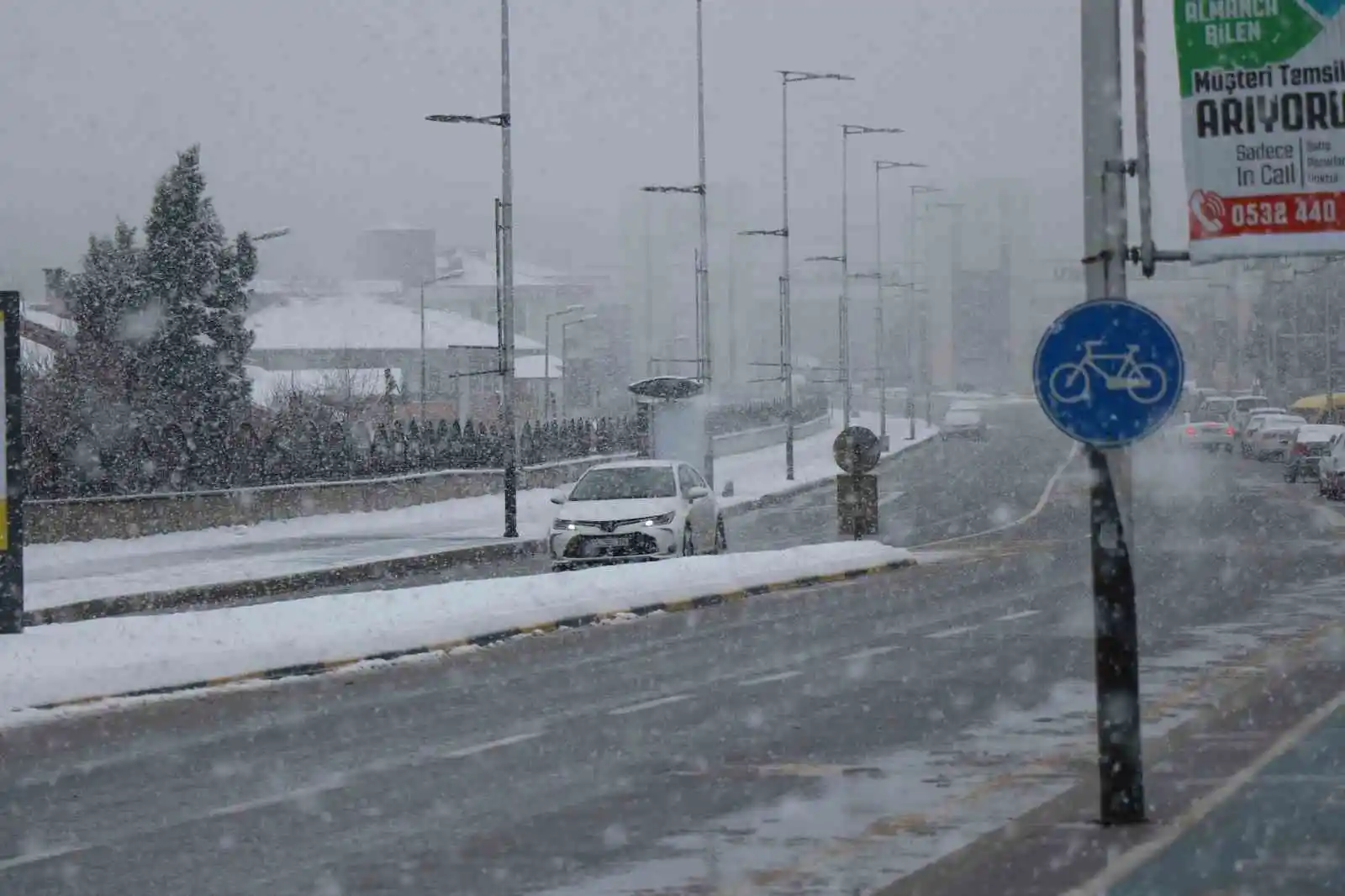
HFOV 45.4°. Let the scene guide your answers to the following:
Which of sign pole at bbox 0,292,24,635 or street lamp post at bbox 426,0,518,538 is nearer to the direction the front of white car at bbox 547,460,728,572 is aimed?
the sign pole

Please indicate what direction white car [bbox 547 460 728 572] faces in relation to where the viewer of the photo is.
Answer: facing the viewer and to the left of the viewer

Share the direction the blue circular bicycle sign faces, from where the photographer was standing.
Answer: facing the viewer

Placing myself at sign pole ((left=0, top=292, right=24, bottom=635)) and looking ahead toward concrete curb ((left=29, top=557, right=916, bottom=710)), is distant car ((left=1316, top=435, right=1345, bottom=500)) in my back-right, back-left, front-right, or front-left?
front-left

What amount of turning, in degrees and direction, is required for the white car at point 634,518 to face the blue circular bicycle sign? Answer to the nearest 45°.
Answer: approximately 45° to its left

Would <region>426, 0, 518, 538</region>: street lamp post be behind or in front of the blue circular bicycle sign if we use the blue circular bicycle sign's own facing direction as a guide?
behind

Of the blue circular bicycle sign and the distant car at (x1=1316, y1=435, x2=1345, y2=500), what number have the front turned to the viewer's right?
0

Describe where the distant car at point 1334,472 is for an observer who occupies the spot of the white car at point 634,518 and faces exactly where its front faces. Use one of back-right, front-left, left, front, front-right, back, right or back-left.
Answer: back

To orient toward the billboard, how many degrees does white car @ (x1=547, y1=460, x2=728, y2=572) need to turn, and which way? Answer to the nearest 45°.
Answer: approximately 45° to its left

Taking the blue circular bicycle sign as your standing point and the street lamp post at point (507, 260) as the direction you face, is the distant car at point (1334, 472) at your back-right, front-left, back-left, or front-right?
front-right

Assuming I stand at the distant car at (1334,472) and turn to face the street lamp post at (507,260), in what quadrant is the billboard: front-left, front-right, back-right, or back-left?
front-left
